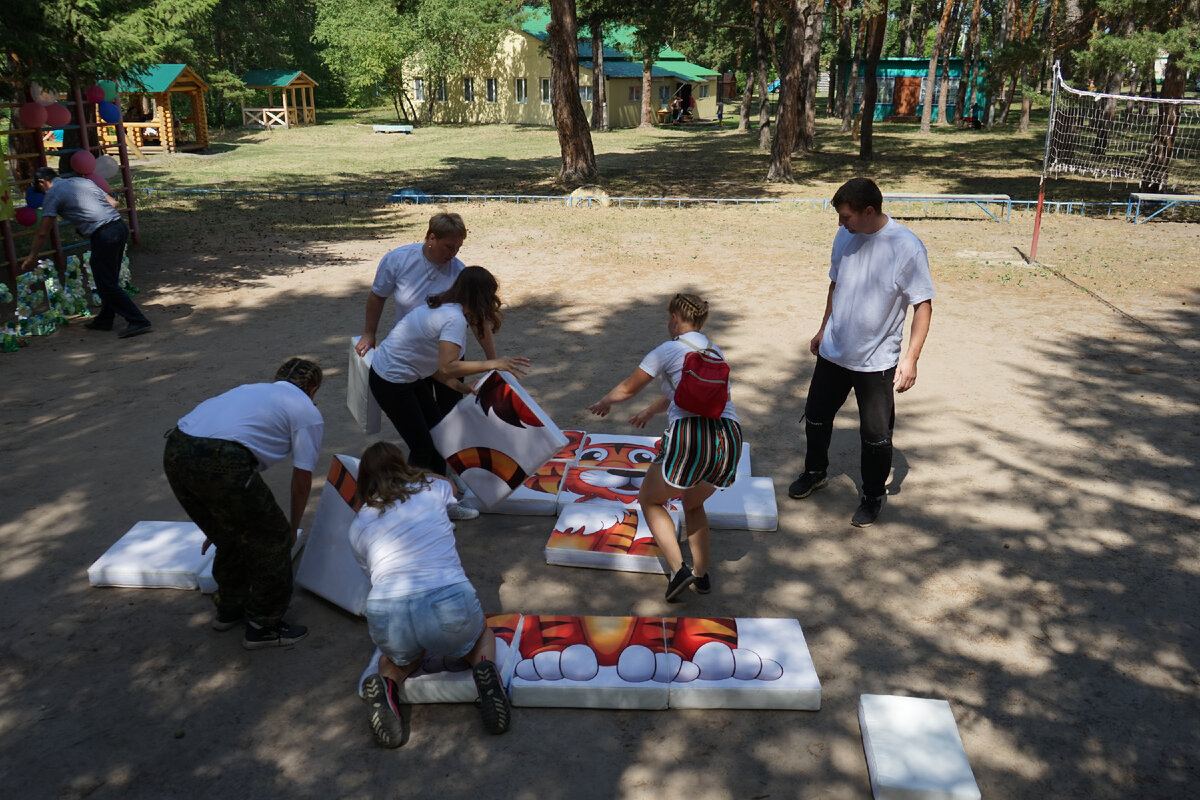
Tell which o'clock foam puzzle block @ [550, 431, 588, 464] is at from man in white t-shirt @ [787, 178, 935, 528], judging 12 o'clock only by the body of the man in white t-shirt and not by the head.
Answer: The foam puzzle block is roughly at 2 o'clock from the man in white t-shirt.

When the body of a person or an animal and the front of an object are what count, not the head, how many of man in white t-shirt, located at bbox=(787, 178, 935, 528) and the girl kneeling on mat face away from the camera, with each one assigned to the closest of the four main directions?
1

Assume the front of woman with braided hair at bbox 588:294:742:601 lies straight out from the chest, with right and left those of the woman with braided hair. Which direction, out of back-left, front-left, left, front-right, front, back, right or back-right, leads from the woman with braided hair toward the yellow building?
front-right

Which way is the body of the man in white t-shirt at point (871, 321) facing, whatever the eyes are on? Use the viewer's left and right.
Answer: facing the viewer and to the left of the viewer

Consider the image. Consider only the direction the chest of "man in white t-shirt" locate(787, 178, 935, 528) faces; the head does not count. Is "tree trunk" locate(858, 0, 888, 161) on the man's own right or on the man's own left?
on the man's own right

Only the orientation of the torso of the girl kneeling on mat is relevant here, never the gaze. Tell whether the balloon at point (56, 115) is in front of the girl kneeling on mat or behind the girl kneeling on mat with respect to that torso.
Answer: in front

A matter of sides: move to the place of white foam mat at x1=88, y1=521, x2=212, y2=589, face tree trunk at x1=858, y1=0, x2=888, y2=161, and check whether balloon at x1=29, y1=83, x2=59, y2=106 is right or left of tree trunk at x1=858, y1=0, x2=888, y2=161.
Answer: left

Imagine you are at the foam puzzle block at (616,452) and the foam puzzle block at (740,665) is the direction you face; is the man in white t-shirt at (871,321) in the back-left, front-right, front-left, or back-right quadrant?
front-left

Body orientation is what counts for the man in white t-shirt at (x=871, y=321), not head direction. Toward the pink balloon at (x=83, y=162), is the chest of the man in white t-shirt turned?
no

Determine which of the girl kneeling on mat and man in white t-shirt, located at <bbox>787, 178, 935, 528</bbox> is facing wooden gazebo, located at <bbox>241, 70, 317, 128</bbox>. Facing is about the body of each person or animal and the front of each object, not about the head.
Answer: the girl kneeling on mat

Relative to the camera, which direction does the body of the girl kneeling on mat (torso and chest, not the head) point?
away from the camera

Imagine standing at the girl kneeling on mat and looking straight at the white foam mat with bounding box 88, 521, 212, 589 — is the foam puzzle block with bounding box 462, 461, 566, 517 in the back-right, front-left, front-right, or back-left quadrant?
front-right

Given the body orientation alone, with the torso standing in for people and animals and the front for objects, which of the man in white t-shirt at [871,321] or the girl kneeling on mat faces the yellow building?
the girl kneeling on mat

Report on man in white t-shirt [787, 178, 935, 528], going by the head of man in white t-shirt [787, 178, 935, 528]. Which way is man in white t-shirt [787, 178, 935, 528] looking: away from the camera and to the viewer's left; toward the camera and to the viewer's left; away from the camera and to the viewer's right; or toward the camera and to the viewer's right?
toward the camera and to the viewer's left

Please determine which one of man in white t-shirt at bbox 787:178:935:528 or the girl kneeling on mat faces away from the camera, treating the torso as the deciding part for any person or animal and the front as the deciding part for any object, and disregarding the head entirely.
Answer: the girl kneeling on mat

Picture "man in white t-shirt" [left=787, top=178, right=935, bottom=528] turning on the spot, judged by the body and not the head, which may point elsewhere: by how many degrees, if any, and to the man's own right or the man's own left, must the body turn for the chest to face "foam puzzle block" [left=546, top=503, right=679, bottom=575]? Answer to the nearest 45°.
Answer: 0° — they already face it

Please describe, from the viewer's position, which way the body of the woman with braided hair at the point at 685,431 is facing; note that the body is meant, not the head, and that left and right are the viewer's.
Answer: facing away from the viewer and to the left of the viewer
